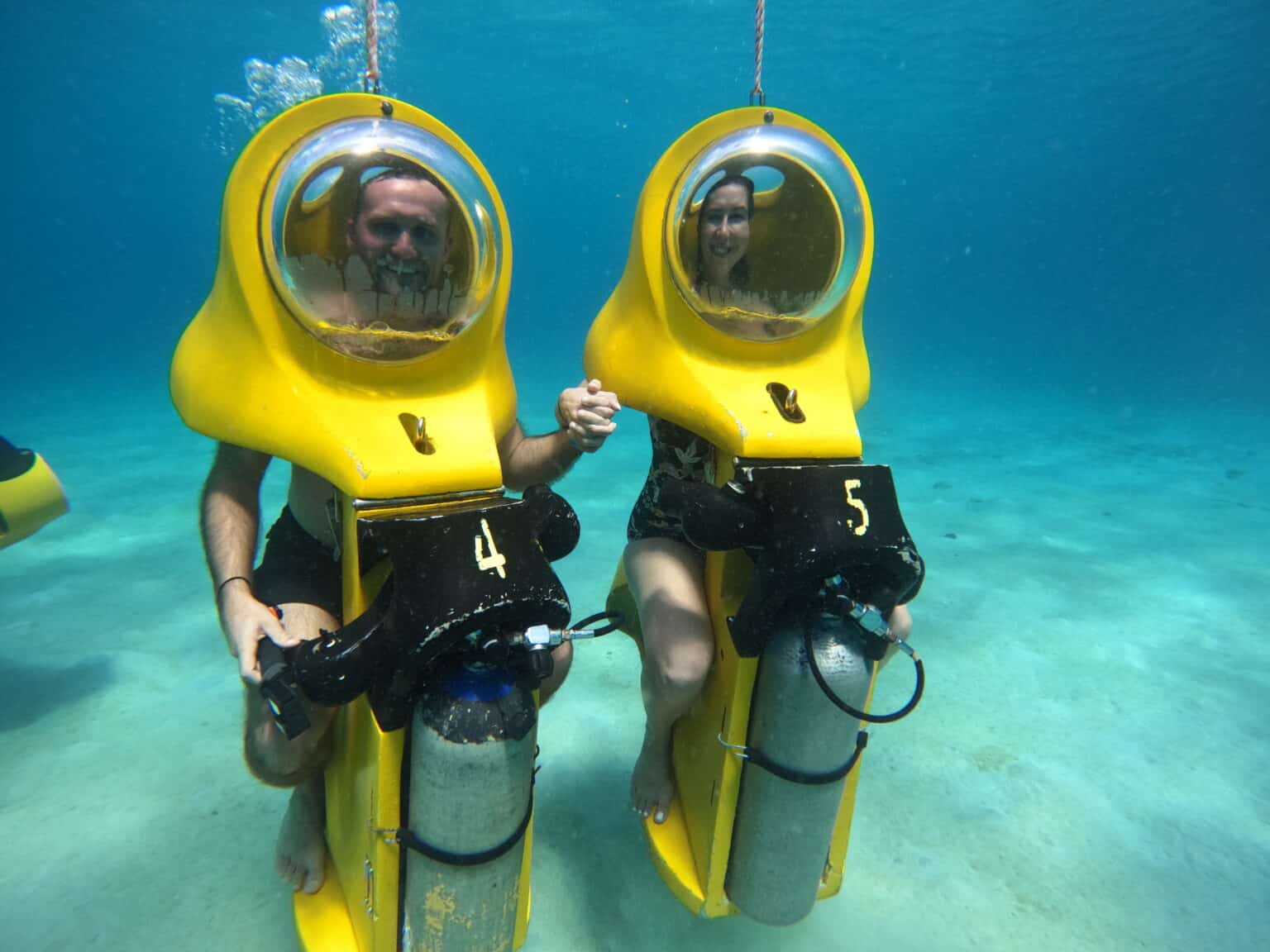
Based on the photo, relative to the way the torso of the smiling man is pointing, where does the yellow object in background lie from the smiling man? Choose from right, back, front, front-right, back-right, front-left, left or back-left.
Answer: back-right

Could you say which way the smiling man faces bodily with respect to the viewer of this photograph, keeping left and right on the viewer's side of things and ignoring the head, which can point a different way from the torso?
facing the viewer

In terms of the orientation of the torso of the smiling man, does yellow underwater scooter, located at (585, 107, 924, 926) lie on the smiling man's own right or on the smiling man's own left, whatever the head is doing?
on the smiling man's own left

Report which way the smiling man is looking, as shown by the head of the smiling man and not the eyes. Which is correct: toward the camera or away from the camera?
toward the camera

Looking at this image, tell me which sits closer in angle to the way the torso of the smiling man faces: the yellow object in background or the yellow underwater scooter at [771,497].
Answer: the yellow underwater scooter
